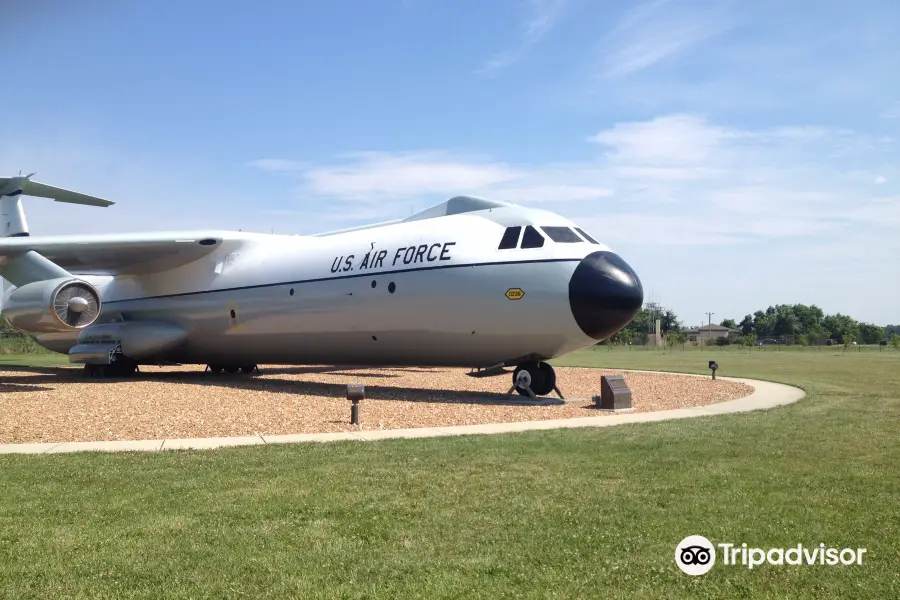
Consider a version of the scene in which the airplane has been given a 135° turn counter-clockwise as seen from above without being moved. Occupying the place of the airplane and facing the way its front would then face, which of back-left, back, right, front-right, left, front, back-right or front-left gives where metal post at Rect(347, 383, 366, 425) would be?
back

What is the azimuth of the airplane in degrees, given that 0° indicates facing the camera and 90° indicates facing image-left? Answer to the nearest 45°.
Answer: approximately 315°
